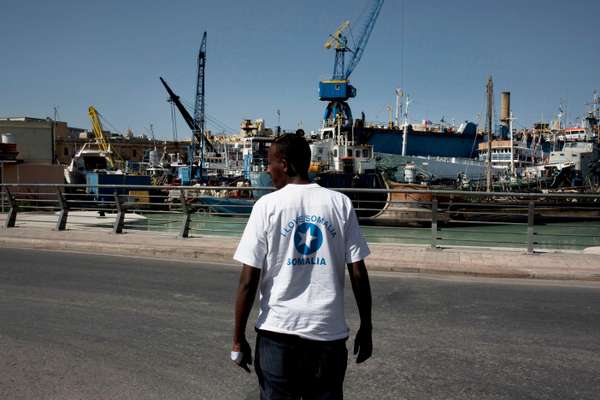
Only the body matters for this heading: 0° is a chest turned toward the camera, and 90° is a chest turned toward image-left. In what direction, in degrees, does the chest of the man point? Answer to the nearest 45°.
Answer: approximately 180°

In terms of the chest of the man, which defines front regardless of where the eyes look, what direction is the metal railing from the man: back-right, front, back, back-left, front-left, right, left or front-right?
front

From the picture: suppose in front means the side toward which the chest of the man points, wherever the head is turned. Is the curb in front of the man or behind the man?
in front

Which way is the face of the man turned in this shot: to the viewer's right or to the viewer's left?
to the viewer's left
